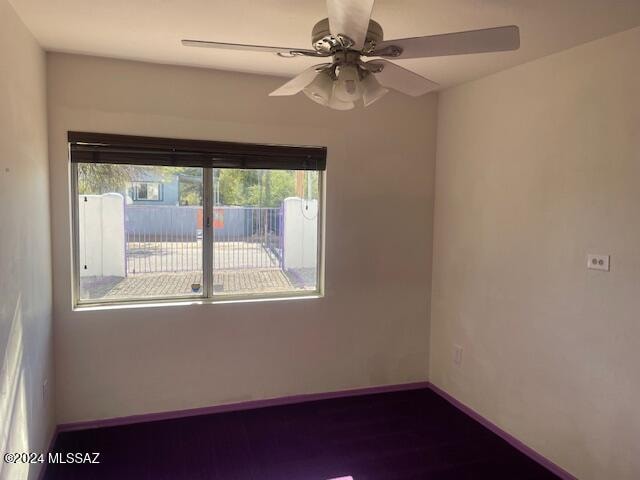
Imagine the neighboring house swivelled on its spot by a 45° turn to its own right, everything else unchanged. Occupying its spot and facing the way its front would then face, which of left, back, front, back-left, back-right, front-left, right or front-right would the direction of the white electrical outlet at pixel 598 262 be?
left

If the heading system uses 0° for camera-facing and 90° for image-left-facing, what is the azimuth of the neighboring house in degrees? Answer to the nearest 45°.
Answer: approximately 0°

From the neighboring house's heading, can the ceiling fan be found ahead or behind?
ahead
